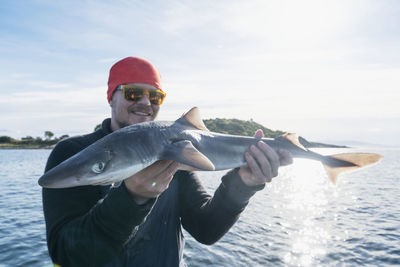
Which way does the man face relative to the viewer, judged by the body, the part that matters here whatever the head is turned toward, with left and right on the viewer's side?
facing the viewer and to the right of the viewer
